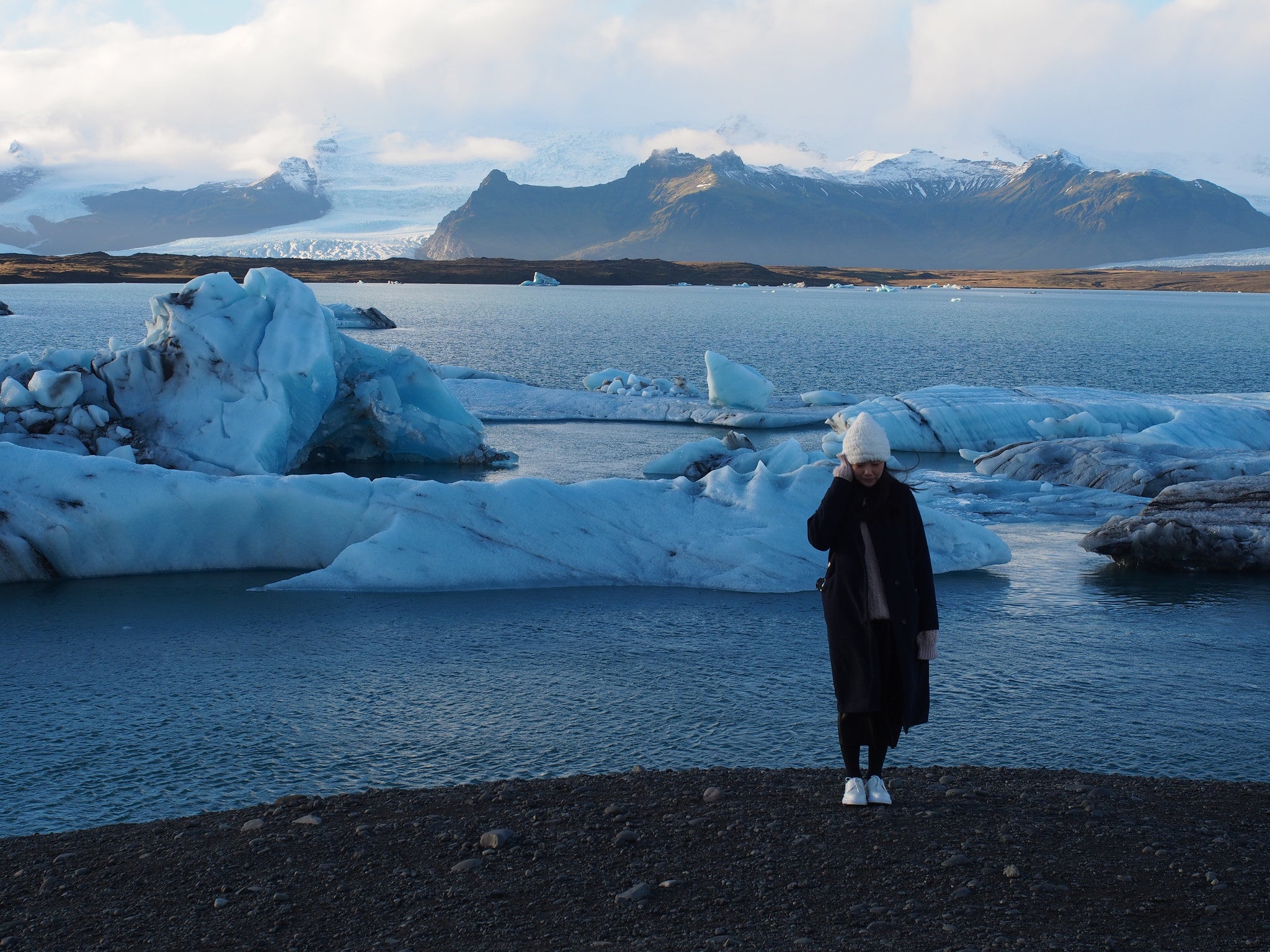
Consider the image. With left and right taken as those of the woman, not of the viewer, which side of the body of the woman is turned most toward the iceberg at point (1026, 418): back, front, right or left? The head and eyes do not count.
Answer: back

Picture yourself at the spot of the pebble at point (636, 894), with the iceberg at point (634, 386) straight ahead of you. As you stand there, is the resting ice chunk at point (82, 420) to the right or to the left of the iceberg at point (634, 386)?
left

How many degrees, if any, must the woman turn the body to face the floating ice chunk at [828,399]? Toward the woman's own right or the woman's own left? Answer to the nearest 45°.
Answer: approximately 180°

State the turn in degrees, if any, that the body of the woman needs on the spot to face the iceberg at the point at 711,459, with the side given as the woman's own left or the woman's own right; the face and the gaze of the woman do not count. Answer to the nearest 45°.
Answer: approximately 180°

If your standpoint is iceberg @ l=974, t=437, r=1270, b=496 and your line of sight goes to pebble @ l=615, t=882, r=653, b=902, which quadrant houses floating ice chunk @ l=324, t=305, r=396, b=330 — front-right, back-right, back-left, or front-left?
back-right

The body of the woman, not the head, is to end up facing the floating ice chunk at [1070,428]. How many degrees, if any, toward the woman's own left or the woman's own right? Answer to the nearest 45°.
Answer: approximately 180°

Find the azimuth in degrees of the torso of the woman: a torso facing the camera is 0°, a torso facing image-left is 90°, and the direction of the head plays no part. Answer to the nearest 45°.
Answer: approximately 0°

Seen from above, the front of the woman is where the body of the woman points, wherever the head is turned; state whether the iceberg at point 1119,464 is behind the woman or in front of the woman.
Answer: behind

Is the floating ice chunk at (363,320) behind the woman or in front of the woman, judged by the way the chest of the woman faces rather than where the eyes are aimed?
behind

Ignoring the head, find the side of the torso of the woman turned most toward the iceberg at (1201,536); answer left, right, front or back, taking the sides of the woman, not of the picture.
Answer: back

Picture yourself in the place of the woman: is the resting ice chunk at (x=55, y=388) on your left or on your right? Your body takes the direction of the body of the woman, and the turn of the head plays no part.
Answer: on your right

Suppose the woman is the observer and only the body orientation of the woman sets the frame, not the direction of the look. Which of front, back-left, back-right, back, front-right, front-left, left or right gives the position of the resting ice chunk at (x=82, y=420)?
back-right

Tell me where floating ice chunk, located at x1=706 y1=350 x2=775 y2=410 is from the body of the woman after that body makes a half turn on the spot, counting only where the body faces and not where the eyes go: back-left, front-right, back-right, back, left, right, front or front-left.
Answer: front

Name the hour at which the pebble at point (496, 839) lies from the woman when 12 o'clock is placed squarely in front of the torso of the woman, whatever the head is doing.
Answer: The pebble is roughly at 2 o'clock from the woman.
